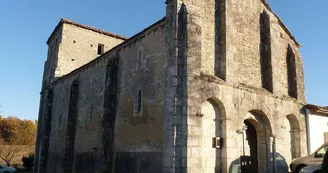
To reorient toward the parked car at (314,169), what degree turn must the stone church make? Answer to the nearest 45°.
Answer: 0° — it already faces it

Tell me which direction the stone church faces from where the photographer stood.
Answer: facing the viewer and to the right of the viewer
